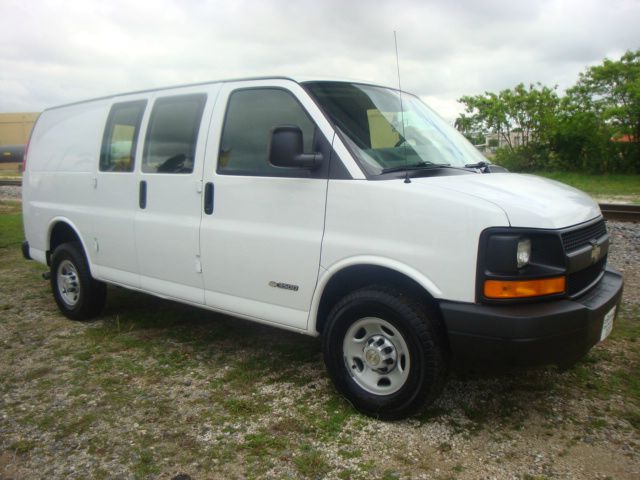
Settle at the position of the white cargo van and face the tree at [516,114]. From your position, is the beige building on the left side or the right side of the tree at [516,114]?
left

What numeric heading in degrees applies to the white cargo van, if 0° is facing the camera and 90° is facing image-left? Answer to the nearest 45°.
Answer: approximately 315°

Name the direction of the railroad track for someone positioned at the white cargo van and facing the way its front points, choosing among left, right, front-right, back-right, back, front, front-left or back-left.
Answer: left

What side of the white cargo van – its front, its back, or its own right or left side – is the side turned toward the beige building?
back

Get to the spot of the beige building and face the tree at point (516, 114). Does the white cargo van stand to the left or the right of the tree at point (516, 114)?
right

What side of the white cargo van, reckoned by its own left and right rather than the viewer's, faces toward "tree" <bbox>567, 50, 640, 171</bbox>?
left
